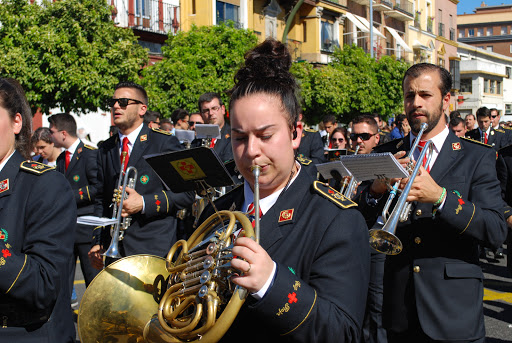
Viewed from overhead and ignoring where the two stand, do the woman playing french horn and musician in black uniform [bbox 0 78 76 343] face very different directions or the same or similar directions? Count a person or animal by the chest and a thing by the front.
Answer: same or similar directions

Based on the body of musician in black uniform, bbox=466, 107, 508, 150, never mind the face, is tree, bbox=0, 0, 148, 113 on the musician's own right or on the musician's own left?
on the musician's own right

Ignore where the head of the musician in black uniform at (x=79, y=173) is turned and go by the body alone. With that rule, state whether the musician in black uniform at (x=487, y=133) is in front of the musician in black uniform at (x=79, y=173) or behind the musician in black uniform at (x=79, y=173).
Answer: behind

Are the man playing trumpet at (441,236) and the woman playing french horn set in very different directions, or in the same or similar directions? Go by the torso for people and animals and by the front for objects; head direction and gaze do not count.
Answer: same or similar directions

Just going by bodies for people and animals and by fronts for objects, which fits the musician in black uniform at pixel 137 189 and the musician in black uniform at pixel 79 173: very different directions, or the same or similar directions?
same or similar directions

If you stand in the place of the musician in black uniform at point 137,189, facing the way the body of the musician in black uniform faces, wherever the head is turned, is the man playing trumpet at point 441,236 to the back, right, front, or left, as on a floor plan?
left

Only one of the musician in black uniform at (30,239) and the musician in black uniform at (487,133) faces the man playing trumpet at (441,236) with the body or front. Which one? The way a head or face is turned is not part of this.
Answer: the musician in black uniform at (487,133)

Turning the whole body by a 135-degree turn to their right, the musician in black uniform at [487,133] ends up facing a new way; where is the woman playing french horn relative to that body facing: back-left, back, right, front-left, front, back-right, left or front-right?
back-left

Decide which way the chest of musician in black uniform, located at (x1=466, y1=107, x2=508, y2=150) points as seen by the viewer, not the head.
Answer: toward the camera

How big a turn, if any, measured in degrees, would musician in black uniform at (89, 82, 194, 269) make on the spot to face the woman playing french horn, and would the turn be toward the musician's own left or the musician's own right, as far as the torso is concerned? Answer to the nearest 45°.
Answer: approximately 45° to the musician's own left

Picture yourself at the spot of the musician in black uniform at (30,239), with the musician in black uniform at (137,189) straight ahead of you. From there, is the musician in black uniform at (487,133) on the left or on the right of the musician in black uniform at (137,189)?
right

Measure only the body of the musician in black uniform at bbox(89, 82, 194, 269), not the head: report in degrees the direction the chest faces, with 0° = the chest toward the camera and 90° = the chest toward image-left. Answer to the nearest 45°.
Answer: approximately 45°

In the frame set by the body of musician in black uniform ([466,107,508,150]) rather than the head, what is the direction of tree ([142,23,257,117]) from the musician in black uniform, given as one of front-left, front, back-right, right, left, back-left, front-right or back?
back-right

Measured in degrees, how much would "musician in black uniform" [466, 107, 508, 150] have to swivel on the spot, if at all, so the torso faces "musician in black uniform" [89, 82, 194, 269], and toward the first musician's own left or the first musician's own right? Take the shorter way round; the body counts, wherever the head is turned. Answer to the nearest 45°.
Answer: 0° — they already face them

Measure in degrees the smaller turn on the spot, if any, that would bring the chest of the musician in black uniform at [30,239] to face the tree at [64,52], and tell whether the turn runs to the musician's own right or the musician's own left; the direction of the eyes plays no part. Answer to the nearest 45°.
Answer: approximately 135° to the musician's own right

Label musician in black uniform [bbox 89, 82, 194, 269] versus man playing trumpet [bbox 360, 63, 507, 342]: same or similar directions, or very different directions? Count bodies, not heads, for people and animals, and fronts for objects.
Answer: same or similar directions
